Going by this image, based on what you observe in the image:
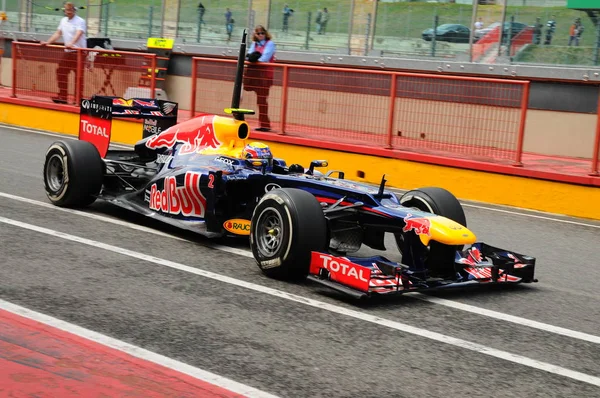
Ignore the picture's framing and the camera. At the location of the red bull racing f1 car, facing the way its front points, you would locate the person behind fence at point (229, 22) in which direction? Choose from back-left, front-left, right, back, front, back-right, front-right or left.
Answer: back-left

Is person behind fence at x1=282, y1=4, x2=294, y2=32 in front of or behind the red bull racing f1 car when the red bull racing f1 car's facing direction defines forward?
behind

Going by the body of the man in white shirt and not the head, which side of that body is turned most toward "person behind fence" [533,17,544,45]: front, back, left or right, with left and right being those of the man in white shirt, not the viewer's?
left

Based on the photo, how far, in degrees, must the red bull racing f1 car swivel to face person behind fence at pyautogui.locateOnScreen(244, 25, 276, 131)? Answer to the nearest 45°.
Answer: approximately 135° to its left

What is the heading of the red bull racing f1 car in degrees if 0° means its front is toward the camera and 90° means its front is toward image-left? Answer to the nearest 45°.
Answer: approximately 315°

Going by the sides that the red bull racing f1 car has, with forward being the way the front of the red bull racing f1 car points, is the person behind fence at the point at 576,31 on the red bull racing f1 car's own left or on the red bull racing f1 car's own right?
on the red bull racing f1 car's own left

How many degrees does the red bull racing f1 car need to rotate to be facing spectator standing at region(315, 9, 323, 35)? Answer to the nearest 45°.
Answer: approximately 135° to its left

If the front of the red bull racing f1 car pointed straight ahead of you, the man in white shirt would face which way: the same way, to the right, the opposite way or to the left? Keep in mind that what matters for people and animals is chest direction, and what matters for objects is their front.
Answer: to the right

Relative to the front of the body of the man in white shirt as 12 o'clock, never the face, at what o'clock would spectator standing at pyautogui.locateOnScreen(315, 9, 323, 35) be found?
The spectator standing is roughly at 7 o'clock from the man in white shirt.
